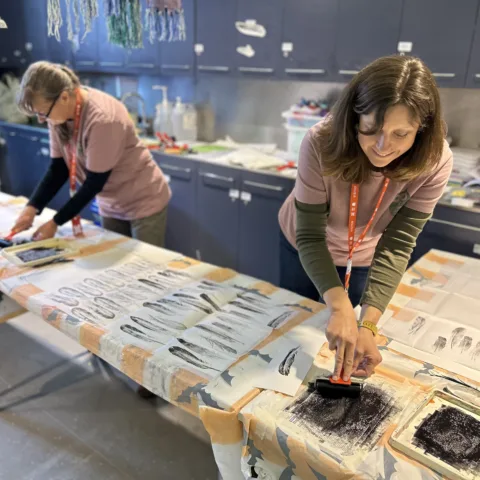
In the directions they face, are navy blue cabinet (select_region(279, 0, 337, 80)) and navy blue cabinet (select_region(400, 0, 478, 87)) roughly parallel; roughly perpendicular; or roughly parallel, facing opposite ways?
roughly parallel

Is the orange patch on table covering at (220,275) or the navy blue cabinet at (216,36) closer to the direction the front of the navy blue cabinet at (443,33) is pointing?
the orange patch on table covering

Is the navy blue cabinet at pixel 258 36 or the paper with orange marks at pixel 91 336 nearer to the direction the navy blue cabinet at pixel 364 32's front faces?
the paper with orange marks

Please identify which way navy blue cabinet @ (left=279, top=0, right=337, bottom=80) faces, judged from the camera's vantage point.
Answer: facing the viewer

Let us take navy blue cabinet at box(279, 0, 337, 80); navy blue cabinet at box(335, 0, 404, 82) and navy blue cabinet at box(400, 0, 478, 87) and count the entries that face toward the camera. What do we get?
3

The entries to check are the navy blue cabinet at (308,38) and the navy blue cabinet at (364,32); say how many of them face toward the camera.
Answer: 2

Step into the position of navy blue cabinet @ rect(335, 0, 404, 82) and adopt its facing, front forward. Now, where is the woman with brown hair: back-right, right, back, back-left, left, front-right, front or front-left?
front

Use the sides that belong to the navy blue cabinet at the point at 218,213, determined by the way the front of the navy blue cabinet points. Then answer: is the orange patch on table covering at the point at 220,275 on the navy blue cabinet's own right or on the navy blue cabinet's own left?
on the navy blue cabinet's own left

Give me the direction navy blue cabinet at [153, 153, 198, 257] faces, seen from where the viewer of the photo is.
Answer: facing the viewer and to the left of the viewer

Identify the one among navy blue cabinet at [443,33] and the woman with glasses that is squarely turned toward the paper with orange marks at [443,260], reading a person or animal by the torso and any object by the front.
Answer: the navy blue cabinet

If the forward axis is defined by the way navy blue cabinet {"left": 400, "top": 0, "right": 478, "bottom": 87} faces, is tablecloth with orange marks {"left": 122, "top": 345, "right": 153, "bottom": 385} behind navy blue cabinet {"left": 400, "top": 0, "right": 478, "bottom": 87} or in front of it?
in front

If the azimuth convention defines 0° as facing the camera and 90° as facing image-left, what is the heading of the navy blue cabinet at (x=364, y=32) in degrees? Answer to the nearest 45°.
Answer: approximately 0°

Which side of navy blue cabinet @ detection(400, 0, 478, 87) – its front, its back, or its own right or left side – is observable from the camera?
front
